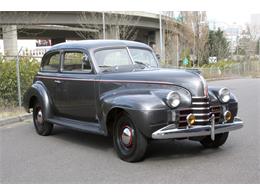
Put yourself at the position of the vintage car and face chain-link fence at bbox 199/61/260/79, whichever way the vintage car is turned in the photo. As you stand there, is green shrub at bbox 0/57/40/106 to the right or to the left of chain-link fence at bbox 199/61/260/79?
left

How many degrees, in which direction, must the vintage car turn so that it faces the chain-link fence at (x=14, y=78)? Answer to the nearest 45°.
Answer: approximately 180°

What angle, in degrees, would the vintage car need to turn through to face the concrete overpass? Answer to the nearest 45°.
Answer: approximately 135° to its left

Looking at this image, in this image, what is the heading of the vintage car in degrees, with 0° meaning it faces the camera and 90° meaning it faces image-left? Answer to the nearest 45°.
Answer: approximately 315°

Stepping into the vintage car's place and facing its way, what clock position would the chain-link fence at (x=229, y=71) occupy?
The chain-link fence is roughly at 8 o'clock from the vintage car.

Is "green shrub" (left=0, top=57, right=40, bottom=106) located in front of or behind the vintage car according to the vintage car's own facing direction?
behind
